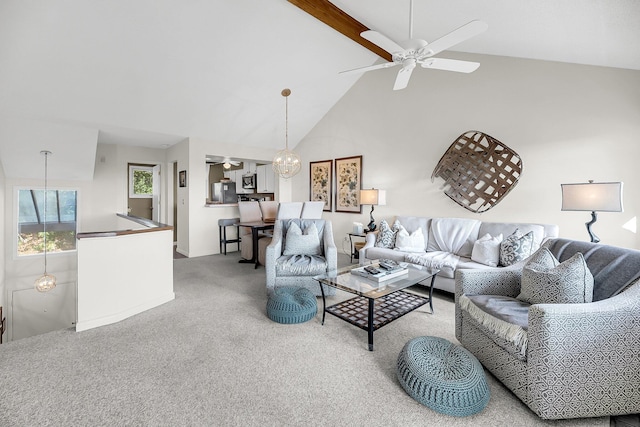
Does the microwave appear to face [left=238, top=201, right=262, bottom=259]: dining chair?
yes

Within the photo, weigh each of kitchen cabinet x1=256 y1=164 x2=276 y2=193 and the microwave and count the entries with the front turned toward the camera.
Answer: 2

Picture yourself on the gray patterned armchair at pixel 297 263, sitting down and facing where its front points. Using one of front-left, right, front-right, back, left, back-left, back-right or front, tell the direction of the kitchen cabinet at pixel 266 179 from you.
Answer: back

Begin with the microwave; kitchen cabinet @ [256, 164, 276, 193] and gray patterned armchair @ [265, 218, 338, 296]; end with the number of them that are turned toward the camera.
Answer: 3

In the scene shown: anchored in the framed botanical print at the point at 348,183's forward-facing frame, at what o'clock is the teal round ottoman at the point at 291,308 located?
The teal round ottoman is roughly at 11 o'clock from the framed botanical print.

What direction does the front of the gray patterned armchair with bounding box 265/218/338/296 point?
toward the camera

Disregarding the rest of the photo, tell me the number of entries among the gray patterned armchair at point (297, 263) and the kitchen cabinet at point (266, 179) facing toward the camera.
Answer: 2

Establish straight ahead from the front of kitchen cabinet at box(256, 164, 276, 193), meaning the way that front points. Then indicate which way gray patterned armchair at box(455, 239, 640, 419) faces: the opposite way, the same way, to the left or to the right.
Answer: to the right

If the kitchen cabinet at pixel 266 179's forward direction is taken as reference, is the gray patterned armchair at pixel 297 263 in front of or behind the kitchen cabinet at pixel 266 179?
in front

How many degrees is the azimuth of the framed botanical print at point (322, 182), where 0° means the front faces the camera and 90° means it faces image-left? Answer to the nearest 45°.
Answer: approximately 45°

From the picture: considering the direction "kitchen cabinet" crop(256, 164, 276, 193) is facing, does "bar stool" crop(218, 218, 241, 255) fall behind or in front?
in front

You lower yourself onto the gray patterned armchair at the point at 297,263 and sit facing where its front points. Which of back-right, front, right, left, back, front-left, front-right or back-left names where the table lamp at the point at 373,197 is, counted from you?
back-left

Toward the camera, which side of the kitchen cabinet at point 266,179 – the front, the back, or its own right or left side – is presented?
front

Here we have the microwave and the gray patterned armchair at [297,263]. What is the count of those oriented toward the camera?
2

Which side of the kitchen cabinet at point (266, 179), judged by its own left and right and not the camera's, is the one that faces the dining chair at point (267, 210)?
front
